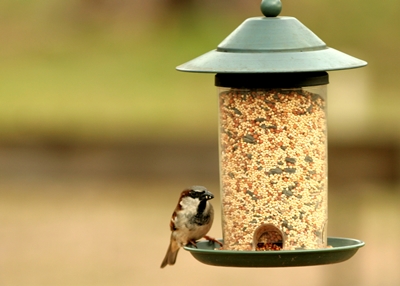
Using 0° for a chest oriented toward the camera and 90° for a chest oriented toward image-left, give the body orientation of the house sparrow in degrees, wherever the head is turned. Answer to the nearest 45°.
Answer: approximately 315°
